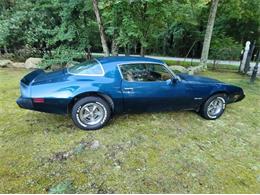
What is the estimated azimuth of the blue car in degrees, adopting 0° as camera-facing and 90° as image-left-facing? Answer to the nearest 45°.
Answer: approximately 270°
